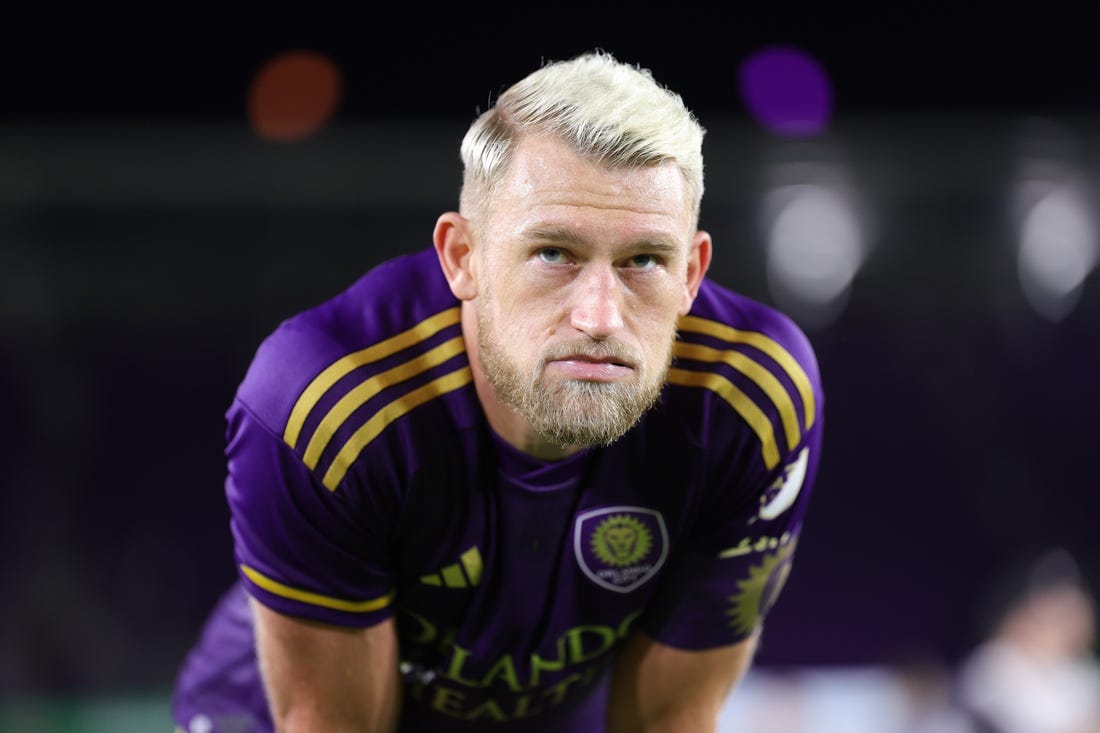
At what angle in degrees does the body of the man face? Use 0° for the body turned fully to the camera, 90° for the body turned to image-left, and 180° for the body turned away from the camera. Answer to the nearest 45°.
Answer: approximately 0°
